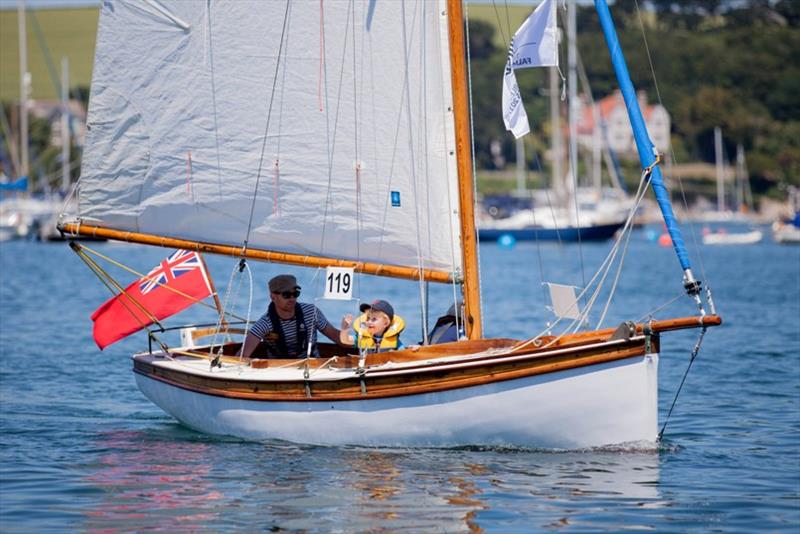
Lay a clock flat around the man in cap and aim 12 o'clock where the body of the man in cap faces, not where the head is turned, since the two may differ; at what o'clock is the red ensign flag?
The red ensign flag is roughly at 4 o'clock from the man in cap.

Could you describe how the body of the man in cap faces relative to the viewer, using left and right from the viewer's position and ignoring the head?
facing the viewer

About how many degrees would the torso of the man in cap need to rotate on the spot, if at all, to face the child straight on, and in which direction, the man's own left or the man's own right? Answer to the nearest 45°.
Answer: approximately 45° to the man's own left

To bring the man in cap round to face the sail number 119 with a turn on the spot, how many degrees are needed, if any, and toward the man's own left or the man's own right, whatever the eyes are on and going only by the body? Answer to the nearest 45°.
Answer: approximately 45° to the man's own left

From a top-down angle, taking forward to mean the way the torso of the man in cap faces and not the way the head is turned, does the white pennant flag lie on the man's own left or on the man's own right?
on the man's own left

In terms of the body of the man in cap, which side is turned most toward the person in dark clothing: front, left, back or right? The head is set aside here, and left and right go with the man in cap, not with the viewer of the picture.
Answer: left
